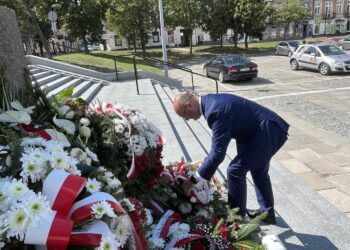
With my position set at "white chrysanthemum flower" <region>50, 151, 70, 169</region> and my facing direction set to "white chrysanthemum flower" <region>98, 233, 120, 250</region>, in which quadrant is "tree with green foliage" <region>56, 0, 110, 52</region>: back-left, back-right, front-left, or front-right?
back-left

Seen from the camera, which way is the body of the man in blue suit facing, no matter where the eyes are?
to the viewer's left

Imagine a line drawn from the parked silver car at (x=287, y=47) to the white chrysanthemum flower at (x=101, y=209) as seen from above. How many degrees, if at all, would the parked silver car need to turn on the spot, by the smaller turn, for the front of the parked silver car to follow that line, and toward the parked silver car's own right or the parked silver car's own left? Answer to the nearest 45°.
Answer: approximately 45° to the parked silver car's own right

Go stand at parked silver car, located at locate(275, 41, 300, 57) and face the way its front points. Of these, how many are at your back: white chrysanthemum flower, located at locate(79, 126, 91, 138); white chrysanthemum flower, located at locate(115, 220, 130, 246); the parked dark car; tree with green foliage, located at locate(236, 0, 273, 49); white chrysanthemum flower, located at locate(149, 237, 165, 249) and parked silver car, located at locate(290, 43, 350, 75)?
1

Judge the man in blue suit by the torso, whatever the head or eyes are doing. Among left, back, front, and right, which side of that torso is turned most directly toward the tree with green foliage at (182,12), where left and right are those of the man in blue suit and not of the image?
right

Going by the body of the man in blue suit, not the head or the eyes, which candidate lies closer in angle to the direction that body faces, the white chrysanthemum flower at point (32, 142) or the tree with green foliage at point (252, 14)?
the white chrysanthemum flower
